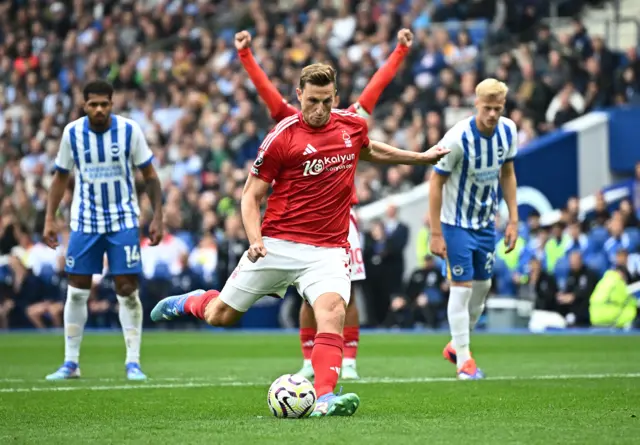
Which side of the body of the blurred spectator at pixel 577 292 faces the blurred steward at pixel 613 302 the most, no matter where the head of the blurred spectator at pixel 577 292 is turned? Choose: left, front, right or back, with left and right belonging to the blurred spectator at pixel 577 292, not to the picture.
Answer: left

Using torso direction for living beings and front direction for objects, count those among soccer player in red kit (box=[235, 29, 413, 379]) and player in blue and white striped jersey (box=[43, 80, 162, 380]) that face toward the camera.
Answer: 2

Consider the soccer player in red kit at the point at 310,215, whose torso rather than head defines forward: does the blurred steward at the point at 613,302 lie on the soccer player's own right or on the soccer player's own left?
on the soccer player's own left

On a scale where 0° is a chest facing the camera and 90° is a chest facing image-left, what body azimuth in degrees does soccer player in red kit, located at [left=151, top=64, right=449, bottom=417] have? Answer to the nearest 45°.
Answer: approximately 315°

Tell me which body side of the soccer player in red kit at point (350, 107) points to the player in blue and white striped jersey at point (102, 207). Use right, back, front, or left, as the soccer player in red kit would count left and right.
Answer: right

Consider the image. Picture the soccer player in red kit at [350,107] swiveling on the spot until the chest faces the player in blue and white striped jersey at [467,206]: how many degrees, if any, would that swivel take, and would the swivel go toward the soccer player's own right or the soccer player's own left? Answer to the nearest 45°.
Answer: approximately 90° to the soccer player's own left

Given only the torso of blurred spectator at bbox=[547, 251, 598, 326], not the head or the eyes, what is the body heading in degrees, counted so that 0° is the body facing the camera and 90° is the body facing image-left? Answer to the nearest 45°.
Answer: approximately 45°

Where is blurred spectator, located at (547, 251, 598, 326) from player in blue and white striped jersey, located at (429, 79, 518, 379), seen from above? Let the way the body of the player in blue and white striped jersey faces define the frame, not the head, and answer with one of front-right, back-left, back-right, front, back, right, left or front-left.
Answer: back-left
